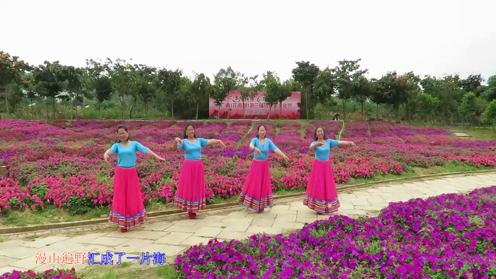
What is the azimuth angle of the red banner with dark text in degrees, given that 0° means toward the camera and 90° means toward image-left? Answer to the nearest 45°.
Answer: approximately 0°

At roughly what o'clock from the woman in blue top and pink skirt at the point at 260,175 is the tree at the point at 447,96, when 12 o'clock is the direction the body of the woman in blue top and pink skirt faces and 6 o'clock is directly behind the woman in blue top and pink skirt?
The tree is roughly at 7 o'clock from the woman in blue top and pink skirt.

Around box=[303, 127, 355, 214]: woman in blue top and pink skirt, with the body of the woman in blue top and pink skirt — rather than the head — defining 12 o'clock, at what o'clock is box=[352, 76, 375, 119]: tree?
The tree is roughly at 6 o'clock from the woman in blue top and pink skirt.

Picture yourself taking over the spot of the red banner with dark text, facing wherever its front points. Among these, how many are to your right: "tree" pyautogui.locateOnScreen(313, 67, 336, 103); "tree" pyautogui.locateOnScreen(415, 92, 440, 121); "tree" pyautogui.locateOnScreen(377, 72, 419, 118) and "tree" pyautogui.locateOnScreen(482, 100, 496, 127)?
0

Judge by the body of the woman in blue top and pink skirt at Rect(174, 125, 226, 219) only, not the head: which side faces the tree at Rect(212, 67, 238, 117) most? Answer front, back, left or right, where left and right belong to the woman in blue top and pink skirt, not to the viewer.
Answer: back

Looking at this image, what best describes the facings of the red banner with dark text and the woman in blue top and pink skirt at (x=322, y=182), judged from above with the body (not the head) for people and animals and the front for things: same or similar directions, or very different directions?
same or similar directions

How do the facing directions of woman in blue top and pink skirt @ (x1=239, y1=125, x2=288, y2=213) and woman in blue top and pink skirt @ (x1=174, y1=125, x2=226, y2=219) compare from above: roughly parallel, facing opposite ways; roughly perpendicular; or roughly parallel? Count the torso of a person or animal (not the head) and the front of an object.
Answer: roughly parallel

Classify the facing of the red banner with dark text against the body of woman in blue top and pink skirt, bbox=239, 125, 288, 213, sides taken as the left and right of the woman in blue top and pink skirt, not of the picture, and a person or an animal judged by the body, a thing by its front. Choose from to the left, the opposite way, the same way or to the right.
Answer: the same way

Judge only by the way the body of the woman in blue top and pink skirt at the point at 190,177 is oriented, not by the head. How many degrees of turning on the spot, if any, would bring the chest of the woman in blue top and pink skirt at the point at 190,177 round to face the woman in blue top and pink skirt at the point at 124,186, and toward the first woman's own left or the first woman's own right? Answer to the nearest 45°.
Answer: approximately 45° to the first woman's own right

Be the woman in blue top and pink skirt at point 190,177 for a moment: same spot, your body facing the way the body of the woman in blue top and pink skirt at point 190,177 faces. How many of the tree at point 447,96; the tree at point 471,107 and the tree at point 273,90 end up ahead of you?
0

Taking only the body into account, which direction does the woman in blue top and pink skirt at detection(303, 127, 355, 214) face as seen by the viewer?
toward the camera

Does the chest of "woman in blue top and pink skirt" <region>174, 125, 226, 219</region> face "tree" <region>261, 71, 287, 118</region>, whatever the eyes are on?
no

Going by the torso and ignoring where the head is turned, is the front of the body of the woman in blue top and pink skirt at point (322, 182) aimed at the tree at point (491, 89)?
no

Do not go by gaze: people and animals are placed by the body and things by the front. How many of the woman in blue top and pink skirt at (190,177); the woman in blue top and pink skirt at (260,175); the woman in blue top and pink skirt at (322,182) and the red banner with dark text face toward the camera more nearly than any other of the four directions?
4

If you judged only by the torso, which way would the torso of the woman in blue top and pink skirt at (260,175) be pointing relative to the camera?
toward the camera

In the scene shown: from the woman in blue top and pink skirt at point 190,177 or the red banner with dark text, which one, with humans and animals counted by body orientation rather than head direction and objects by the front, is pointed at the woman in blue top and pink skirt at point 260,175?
the red banner with dark text
